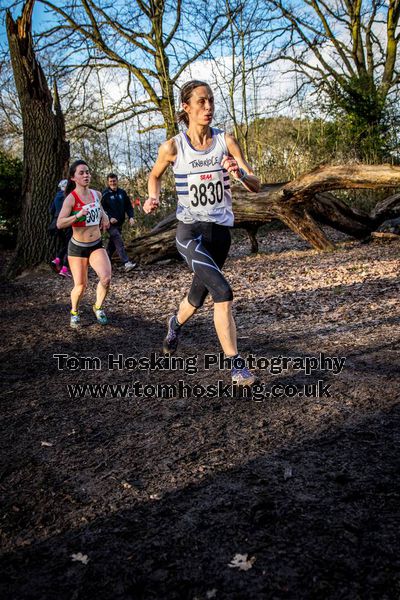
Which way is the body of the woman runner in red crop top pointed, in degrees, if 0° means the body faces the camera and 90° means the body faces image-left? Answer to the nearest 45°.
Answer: approximately 315°

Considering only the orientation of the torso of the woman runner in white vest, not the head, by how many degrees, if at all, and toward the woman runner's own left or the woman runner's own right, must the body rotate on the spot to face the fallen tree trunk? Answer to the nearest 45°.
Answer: approximately 135° to the woman runner's own left

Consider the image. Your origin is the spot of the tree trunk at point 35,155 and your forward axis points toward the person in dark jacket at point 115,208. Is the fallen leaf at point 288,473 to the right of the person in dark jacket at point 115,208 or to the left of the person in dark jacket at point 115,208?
right

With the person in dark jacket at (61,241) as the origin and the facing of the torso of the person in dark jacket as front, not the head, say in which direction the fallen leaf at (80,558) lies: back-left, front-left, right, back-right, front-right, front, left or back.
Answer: front-right

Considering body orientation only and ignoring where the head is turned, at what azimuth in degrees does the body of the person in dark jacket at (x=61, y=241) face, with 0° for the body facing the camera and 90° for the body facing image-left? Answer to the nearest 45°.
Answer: approximately 315°

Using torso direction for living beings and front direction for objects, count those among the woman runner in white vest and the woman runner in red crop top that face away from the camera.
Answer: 0
